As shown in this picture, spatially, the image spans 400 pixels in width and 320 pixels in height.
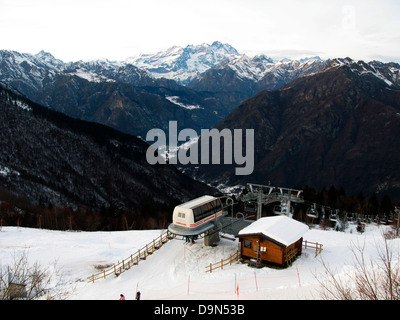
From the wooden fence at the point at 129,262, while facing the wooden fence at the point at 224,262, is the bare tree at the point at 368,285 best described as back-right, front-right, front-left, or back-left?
front-right

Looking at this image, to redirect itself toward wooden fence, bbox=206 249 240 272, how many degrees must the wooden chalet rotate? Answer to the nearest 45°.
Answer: approximately 45° to its right

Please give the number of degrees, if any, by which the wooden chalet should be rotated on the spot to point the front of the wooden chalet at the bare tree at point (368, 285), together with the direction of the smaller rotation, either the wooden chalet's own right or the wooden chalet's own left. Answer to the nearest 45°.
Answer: approximately 45° to the wooden chalet's own left

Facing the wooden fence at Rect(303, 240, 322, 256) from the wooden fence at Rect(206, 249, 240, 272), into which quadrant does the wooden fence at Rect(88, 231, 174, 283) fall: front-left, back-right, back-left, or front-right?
back-left

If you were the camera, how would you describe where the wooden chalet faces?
facing the viewer and to the left of the viewer

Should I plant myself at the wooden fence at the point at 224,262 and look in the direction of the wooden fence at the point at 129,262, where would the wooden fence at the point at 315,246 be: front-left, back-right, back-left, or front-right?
back-right

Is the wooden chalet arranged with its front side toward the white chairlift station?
no

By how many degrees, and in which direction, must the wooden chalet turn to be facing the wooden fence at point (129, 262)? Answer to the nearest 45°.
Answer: approximately 45° to its right

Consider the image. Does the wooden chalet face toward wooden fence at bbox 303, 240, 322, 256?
no

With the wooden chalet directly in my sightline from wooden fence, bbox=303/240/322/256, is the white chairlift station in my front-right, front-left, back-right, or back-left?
front-right
